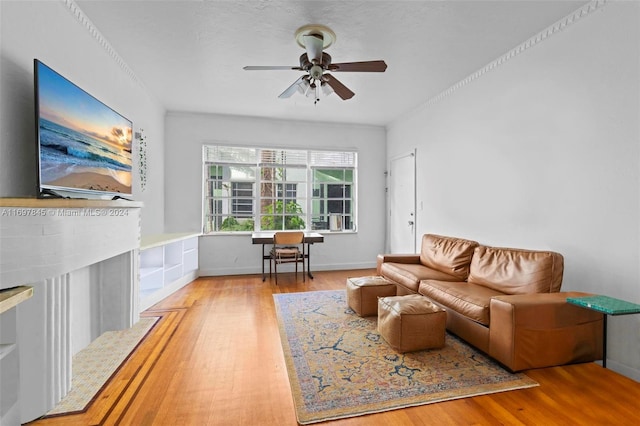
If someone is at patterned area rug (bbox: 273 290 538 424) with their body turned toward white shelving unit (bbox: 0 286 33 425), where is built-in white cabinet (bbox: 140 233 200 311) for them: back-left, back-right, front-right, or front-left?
front-right

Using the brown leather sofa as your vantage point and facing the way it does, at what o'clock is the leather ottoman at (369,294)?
The leather ottoman is roughly at 2 o'clock from the brown leather sofa.

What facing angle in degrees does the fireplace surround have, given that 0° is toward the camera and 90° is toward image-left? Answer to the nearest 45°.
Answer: approximately 315°

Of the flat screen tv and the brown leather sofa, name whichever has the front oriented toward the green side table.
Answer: the flat screen tv

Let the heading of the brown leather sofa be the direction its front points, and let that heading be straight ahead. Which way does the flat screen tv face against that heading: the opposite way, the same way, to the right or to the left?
the opposite way

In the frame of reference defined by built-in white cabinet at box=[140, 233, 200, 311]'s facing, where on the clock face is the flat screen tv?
The flat screen tv is roughly at 2 o'clock from the built-in white cabinet.

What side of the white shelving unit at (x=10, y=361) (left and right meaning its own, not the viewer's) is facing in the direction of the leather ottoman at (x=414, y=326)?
front

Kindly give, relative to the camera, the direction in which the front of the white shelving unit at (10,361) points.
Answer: facing the viewer and to the right of the viewer

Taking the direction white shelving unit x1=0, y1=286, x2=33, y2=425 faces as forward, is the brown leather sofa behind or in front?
in front

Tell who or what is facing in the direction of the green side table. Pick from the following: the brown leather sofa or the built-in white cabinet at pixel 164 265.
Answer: the built-in white cabinet

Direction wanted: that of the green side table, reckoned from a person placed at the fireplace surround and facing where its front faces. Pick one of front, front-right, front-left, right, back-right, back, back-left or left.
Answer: front

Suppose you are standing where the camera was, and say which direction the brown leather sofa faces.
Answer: facing the viewer and to the left of the viewer

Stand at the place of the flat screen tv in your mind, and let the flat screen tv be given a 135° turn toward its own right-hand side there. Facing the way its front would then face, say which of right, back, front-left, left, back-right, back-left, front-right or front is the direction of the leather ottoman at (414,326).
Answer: back-left

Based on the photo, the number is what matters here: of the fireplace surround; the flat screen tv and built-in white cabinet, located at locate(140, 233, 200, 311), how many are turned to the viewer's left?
0

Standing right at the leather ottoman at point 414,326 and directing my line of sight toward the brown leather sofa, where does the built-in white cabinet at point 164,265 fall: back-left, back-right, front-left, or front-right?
back-left

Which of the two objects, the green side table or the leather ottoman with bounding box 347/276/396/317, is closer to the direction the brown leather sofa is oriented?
the leather ottoman

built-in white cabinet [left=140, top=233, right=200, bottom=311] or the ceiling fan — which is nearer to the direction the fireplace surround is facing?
the ceiling fan

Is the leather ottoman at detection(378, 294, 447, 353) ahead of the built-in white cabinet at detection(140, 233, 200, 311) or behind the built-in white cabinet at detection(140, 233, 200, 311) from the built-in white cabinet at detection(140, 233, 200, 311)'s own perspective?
ahead

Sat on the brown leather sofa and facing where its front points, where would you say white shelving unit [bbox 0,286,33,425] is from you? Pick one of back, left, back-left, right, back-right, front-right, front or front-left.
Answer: front
